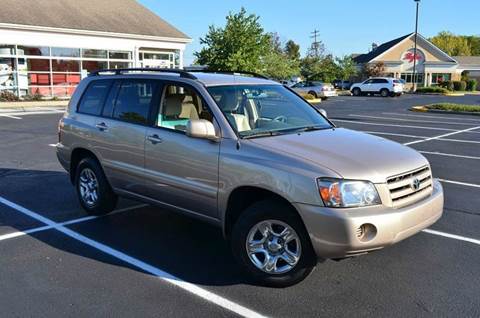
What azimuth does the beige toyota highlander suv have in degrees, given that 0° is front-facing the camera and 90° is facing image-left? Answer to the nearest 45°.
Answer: approximately 315°

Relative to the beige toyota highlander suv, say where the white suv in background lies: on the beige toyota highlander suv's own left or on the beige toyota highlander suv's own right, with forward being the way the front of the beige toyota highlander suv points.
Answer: on the beige toyota highlander suv's own left

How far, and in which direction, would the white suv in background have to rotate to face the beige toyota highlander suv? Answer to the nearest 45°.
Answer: approximately 135° to its left

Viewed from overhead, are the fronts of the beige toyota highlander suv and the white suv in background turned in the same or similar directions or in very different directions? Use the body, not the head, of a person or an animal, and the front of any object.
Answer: very different directions

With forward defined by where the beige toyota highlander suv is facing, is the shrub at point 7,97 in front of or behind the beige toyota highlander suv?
behind

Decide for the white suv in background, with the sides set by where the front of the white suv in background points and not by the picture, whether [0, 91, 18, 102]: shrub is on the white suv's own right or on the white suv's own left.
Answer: on the white suv's own left

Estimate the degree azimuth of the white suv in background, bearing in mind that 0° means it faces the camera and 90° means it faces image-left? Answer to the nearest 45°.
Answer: approximately 135°
